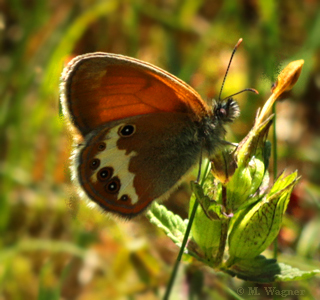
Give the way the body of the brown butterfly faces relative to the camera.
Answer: to the viewer's right
